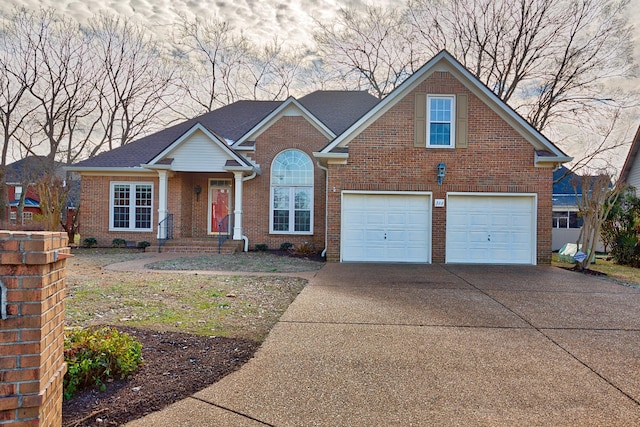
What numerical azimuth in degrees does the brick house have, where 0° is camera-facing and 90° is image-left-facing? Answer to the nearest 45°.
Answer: approximately 0°

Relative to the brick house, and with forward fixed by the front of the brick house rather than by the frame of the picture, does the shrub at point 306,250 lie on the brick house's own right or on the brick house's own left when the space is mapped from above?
on the brick house's own right

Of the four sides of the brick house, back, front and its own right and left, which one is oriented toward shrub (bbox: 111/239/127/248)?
right

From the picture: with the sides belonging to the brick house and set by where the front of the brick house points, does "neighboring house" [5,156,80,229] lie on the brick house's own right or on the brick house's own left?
on the brick house's own right

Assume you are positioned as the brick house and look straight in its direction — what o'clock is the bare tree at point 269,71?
The bare tree is roughly at 5 o'clock from the brick house.

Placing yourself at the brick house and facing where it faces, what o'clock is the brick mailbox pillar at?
The brick mailbox pillar is roughly at 1 o'clock from the brick house.

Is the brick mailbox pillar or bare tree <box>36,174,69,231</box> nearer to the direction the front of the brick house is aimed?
the brick mailbox pillar

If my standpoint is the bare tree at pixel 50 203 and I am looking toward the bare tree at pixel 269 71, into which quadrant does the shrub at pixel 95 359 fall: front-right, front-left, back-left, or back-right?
back-right
